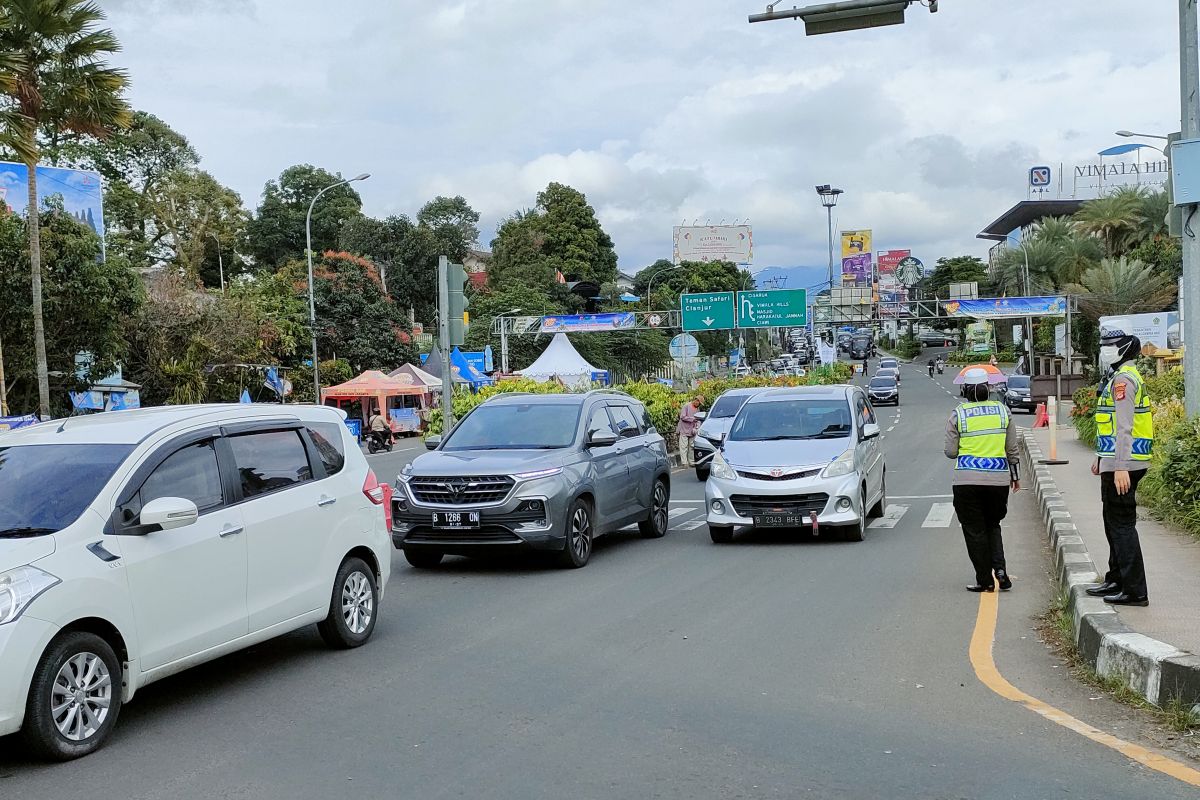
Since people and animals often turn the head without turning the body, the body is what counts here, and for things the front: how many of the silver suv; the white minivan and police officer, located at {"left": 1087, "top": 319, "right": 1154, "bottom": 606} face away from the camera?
0

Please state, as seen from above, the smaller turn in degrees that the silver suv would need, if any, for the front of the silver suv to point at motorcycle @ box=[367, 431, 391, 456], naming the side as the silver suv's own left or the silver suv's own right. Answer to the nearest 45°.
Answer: approximately 135° to the silver suv's own right

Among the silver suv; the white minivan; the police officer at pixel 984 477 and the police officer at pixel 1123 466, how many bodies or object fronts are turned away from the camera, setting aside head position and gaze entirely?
1

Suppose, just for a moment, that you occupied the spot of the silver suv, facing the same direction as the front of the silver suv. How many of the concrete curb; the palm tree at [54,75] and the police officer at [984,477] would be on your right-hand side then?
1

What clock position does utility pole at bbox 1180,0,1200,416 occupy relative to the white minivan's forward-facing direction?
The utility pole is roughly at 7 o'clock from the white minivan.

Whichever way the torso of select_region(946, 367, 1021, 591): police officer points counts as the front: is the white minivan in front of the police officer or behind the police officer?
behind

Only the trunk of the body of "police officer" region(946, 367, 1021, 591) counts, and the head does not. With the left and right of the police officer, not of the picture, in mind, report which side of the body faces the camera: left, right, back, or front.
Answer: back

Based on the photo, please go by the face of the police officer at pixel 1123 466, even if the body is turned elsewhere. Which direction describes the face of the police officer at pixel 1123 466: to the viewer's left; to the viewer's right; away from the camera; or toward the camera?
to the viewer's left

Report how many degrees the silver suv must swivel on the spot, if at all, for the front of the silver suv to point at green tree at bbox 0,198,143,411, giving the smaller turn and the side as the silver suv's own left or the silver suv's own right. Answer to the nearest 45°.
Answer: approximately 90° to the silver suv's own right

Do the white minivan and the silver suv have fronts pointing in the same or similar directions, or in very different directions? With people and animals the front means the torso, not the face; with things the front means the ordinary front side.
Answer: same or similar directions
